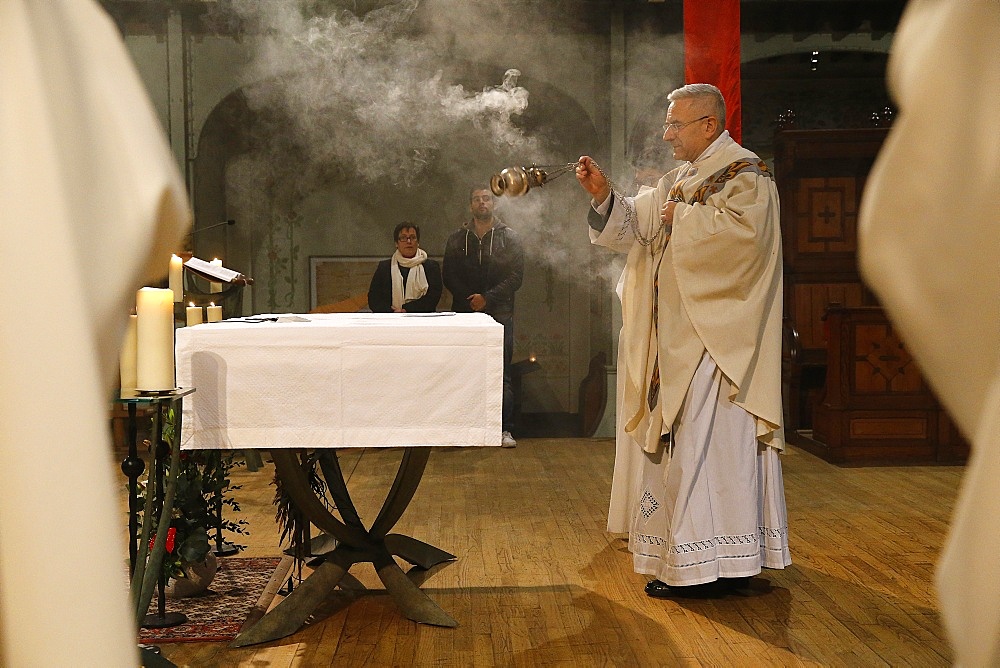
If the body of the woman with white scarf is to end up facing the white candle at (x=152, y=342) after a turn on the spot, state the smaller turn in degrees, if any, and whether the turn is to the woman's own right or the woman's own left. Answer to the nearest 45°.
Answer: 0° — they already face it

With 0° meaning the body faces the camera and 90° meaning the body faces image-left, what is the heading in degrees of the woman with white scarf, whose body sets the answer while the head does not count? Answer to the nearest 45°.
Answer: approximately 0°

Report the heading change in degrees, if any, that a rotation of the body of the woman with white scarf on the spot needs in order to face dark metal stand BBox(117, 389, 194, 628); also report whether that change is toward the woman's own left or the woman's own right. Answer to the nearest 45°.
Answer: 0° — they already face it

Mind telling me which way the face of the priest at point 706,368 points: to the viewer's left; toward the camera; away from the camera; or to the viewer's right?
to the viewer's left

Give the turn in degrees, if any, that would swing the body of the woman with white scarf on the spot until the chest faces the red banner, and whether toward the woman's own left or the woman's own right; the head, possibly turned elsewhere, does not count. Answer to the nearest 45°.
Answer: approximately 45° to the woman's own left

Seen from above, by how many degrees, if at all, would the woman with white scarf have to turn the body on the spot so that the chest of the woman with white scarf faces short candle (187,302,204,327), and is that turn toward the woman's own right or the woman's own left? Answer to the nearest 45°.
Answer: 0° — they already face it

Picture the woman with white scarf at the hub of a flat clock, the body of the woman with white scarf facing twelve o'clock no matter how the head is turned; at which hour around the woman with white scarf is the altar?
The altar is roughly at 12 o'clock from the woman with white scarf.

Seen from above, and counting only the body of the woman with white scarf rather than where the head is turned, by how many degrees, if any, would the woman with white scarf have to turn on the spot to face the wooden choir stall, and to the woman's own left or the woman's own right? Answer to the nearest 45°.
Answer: approximately 90° to the woman's own left

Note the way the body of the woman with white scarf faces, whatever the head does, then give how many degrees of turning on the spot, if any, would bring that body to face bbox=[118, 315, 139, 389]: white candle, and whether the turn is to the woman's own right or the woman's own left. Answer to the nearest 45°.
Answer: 0° — they already face it
